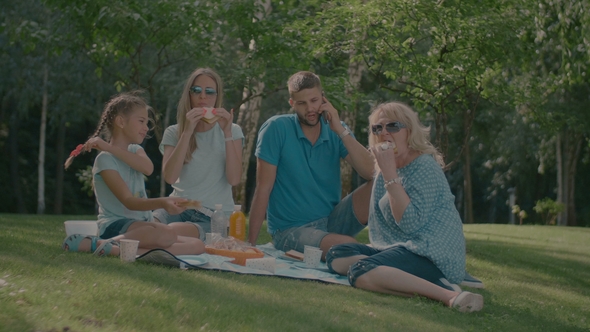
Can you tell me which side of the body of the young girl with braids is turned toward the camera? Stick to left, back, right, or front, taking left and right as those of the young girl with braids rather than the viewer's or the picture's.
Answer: right

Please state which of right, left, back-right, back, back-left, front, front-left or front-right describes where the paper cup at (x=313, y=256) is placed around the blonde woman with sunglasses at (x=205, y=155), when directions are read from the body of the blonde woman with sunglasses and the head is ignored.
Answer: front-left

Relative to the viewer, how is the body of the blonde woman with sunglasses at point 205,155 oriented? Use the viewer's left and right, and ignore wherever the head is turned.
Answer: facing the viewer

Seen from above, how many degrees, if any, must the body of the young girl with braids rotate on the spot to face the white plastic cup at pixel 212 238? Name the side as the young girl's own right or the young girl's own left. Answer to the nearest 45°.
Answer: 0° — they already face it

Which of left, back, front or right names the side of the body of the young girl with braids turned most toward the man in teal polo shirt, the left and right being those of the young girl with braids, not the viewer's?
front

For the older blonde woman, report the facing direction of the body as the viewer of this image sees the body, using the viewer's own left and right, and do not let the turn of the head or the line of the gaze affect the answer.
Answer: facing the viewer and to the left of the viewer

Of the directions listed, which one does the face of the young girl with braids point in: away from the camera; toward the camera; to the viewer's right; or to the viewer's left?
to the viewer's right

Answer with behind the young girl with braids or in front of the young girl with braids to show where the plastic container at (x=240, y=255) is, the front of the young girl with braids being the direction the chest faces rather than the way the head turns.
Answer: in front

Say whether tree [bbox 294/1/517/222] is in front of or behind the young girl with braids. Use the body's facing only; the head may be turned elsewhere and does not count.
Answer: in front

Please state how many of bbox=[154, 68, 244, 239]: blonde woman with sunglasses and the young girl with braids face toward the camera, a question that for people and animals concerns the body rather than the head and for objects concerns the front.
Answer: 1

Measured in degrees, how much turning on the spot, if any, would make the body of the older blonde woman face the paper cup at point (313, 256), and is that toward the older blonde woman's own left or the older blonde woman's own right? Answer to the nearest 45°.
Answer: approximately 90° to the older blonde woman's own right

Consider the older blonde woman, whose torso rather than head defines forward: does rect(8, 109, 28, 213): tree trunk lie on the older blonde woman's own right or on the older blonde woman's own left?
on the older blonde woman's own right

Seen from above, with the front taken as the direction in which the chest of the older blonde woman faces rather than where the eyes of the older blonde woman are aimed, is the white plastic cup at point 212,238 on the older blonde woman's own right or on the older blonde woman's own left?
on the older blonde woman's own right
